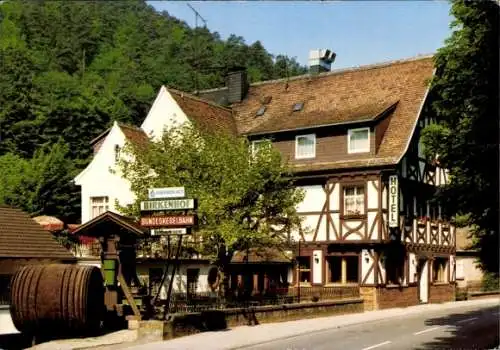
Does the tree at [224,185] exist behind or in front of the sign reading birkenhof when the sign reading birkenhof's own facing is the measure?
behind

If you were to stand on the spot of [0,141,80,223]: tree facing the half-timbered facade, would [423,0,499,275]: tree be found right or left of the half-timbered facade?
right

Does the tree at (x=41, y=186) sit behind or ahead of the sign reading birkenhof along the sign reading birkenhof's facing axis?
behind

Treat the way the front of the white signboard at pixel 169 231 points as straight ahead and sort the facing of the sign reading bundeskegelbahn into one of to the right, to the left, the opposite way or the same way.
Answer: the same way

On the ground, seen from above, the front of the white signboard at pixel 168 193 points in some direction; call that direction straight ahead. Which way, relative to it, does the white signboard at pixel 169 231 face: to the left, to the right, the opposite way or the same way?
the same way

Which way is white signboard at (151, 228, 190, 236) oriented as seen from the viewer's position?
toward the camera

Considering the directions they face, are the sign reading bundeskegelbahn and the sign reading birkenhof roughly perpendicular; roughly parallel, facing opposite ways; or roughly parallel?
roughly parallel

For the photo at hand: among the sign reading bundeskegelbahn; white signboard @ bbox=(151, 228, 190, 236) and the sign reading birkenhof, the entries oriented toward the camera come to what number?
3

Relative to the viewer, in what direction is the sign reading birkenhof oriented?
toward the camera

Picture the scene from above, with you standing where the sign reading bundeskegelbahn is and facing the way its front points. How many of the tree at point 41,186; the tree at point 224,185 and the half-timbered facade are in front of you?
0

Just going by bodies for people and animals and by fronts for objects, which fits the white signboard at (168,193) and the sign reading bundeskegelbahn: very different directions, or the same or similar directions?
same or similar directions

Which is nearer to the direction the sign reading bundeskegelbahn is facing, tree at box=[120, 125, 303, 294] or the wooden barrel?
the wooden barrel
